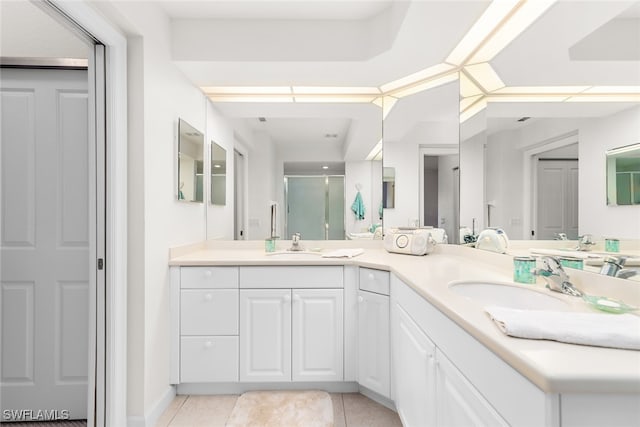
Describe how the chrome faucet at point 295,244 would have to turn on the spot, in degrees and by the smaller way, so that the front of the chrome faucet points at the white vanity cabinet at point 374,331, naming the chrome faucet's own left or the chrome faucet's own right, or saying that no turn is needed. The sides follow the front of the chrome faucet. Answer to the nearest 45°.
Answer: approximately 45° to the chrome faucet's own left

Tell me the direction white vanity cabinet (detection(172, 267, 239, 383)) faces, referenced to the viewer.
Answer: facing the viewer

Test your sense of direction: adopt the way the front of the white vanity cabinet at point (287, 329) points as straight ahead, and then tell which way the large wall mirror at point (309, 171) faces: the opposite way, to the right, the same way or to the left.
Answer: the same way

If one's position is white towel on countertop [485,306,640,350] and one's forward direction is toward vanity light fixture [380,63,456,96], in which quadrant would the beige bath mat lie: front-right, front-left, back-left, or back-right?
front-left

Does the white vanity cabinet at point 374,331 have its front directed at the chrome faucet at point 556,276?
no

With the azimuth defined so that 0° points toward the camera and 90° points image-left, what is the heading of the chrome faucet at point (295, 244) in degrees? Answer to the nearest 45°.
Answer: approximately 0°

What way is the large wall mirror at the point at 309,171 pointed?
toward the camera

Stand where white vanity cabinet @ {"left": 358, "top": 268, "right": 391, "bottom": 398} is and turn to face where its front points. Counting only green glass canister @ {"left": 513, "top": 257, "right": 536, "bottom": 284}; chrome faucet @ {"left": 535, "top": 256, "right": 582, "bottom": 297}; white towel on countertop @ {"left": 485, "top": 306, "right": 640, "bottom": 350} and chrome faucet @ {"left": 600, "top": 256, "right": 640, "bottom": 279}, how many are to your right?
0

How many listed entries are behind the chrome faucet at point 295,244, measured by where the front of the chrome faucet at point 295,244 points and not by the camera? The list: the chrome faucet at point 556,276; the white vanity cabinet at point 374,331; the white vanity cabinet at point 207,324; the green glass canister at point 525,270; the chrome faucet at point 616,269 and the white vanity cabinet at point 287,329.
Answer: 0

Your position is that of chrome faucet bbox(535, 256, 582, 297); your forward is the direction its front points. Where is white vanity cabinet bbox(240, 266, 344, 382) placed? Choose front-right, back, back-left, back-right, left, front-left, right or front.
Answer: front-right

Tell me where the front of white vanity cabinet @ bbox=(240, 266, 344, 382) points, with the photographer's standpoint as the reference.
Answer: facing the viewer

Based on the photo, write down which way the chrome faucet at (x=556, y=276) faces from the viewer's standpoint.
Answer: facing the viewer and to the left of the viewer

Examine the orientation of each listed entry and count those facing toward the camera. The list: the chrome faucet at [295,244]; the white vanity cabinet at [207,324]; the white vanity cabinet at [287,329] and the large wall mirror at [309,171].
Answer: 4

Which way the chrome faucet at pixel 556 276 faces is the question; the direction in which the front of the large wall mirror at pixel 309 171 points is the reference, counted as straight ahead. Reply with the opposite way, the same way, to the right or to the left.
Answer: to the right

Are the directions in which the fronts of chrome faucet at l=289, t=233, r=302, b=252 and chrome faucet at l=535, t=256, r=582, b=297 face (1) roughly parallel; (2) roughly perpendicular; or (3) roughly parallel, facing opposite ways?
roughly perpendicular

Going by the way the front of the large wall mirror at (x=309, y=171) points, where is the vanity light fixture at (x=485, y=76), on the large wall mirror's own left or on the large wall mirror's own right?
on the large wall mirror's own left
